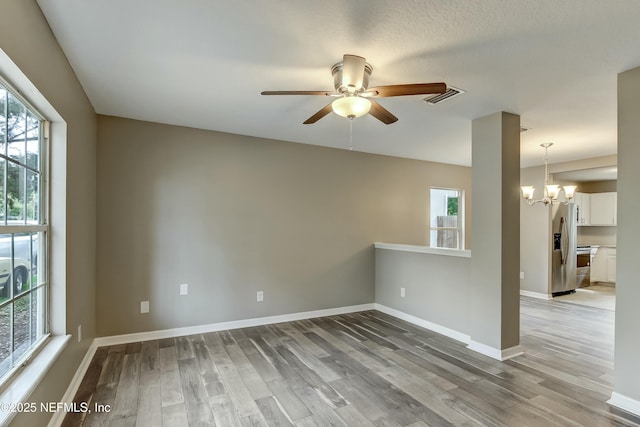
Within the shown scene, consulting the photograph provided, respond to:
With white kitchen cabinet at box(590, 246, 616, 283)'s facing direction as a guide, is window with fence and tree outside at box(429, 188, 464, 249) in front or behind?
in front

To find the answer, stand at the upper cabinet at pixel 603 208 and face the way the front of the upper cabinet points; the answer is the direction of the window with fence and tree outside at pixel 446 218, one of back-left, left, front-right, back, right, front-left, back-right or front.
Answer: front-right

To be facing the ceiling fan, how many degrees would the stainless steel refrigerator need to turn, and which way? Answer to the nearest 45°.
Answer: approximately 45° to its right

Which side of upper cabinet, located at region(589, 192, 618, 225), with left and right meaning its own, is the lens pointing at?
front

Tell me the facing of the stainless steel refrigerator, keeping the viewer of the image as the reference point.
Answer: facing the viewer and to the right of the viewer

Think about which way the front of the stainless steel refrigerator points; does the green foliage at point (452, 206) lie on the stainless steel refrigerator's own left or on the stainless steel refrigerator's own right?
on the stainless steel refrigerator's own right

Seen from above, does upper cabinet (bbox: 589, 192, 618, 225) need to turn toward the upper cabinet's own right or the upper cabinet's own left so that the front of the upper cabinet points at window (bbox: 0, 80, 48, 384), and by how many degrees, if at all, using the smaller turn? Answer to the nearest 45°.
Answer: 0° — it already faces it

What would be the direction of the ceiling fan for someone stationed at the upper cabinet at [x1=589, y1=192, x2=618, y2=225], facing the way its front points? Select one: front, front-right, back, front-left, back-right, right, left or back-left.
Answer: front

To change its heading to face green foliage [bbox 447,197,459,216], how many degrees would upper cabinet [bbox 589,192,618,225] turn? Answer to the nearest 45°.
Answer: approximately 45° to its right

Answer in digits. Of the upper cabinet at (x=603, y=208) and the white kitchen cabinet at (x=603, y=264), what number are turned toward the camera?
2

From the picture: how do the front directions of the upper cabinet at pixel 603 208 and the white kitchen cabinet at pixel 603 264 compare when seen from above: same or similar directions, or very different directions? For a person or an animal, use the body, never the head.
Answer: same or similar directions

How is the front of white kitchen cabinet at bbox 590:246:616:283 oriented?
toward the camera

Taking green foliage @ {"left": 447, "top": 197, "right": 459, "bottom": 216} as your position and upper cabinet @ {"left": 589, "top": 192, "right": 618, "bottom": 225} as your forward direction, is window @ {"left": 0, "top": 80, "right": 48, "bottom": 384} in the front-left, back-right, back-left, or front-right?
back-right

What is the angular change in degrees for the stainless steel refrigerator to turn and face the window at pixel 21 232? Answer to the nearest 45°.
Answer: approximately 45° to its right
